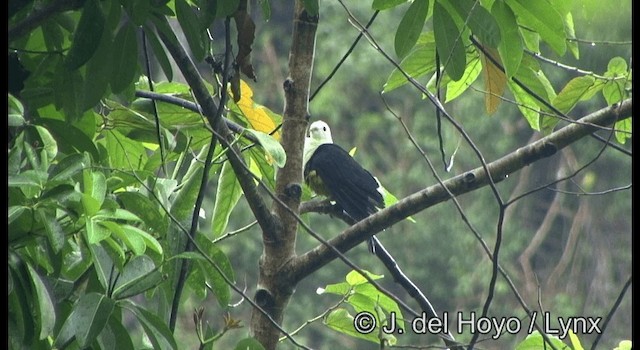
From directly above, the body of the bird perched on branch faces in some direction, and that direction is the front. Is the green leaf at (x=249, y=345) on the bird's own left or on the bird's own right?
on the bird's own left

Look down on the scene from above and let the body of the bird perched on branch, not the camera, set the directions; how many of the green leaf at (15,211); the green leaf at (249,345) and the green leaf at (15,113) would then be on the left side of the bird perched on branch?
3

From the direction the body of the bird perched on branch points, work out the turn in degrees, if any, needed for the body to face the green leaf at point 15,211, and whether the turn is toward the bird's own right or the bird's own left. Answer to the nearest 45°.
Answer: approximately 90° to the bird's own left
